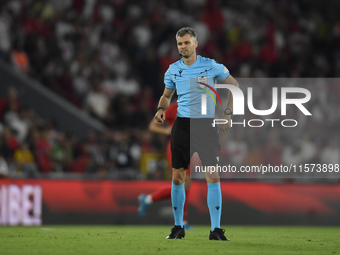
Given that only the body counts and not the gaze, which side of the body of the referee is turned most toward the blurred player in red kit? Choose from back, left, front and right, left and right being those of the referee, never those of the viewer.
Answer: back

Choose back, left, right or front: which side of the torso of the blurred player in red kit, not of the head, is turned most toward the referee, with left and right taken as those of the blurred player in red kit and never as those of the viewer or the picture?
right

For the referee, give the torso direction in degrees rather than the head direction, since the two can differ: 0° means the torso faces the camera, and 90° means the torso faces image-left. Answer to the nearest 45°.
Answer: approximately 0°

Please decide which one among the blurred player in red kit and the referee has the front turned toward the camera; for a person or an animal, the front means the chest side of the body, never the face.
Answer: the referee

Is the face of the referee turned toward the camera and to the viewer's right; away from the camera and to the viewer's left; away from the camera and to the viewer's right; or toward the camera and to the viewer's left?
toward the camera and to the viewer's left

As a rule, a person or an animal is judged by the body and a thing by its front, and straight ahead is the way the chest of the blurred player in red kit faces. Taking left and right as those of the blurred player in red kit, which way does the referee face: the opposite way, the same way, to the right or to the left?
to the right

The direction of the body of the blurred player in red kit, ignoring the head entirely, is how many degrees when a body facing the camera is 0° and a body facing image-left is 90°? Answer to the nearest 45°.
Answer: approximately 270°

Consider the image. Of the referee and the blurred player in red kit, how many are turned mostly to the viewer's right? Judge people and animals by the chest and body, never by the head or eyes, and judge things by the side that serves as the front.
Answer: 1
